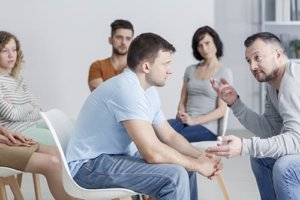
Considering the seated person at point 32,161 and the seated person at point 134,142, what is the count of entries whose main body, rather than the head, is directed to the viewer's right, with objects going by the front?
2

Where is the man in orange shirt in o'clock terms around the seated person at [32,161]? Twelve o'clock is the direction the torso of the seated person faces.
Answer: The man in orange shirt is roughly at 10 o'clock from the seated person.

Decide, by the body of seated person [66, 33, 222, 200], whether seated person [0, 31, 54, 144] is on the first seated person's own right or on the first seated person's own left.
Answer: on the first seated person's own left

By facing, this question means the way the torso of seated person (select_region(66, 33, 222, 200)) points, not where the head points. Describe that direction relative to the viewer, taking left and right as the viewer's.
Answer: facing to the right of the viewer

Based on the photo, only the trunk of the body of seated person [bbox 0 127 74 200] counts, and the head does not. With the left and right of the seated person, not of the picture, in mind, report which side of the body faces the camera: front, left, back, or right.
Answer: right

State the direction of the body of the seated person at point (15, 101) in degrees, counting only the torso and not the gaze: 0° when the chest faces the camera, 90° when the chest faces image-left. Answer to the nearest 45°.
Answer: approximately 315°

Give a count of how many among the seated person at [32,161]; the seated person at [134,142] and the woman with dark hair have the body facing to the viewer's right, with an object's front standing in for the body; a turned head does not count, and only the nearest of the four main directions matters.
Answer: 2

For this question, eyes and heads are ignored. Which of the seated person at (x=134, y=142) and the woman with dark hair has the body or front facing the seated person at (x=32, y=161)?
the woman with dark hair

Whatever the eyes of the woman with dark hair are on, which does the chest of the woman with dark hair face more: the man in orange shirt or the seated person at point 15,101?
the seated person
